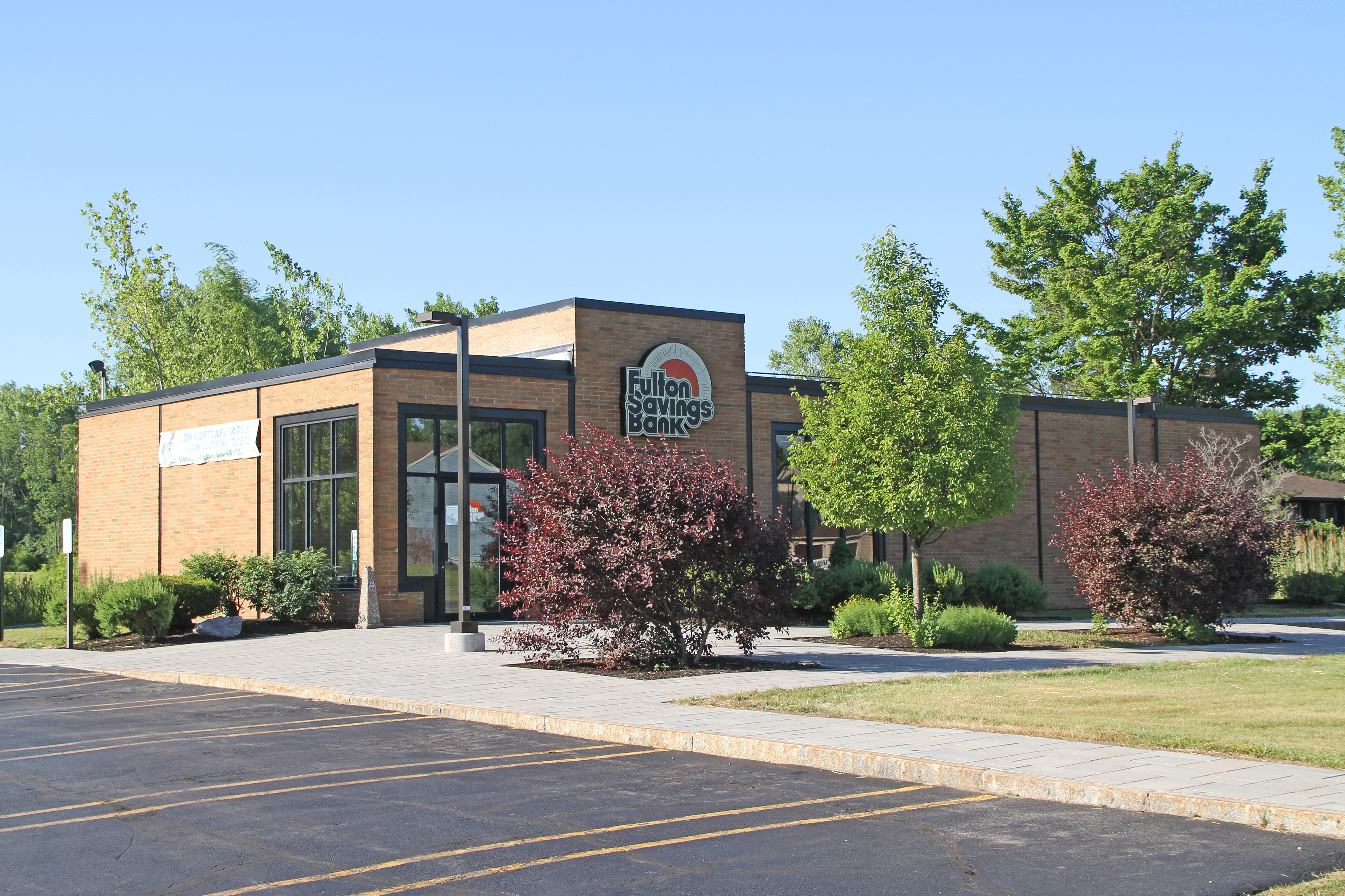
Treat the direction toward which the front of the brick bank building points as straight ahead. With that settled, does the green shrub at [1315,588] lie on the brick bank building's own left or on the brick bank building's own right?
on the brick bank building's own left

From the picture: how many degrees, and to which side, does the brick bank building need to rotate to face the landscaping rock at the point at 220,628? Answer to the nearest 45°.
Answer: approximately 90° to its right

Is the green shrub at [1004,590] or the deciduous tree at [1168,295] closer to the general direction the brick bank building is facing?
the green shrub

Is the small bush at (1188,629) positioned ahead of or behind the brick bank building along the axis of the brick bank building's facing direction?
ahead

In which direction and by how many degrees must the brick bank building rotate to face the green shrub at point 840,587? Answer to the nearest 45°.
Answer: approximately 45° to its left

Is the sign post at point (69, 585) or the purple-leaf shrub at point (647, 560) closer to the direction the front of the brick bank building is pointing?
the purple-leaf shrub

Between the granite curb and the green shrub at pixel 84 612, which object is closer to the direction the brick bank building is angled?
the granite curb

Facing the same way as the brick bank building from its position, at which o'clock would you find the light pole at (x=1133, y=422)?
The light pole is roughly at 10 o'clock from the brick bank building.

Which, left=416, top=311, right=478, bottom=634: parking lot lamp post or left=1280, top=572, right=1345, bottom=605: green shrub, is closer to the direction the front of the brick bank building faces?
the parking lot lamp post

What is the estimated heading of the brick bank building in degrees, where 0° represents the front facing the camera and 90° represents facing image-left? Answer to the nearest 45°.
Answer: approximately 315°

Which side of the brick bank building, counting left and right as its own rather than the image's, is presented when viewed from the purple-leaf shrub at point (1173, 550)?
front

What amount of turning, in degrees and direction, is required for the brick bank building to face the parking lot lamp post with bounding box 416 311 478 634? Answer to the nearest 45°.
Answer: approximately 45° to its right
